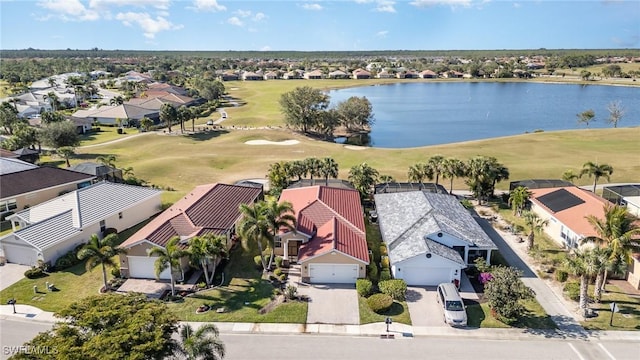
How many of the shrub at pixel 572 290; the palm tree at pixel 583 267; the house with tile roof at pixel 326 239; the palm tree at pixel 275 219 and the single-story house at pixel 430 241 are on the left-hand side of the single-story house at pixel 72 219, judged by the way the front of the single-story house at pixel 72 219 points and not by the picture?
5

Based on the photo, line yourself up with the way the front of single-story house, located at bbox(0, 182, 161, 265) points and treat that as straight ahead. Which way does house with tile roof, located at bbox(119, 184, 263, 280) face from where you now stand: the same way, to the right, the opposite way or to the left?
the same way

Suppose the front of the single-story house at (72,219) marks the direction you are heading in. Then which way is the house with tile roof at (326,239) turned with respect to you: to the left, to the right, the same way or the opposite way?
the same way

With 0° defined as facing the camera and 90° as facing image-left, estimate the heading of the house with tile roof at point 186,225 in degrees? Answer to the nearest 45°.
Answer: approximately 45°

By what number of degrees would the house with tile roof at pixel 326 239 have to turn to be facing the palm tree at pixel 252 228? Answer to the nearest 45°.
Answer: approximately 45° to its right

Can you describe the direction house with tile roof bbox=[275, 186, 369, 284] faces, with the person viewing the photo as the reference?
facing the viewer

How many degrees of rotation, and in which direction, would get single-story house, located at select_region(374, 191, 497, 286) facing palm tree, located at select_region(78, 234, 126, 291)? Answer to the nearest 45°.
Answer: approximately 45° to its right

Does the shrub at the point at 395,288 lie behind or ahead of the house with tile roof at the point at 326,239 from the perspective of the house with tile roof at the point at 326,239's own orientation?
ahead

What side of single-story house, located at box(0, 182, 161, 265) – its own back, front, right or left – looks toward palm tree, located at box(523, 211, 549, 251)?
left

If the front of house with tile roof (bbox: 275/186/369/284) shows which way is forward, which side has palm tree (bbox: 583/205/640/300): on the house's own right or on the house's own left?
on the house's own left

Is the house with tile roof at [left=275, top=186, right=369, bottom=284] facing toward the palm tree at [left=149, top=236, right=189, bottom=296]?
no

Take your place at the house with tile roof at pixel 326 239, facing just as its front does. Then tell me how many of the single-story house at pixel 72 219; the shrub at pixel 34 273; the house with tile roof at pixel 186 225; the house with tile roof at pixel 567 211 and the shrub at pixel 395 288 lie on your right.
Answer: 3

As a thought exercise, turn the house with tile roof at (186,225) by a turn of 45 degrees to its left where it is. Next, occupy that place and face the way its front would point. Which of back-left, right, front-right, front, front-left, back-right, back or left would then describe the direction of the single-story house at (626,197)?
left

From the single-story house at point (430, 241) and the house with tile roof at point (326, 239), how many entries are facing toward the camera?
2

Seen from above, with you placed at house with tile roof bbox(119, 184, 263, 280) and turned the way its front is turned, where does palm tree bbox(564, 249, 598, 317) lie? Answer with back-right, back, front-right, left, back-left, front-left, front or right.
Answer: left

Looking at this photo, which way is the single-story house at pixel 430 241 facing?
toward the camera

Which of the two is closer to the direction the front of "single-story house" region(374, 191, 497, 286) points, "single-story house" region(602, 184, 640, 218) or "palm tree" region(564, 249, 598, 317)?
the palm tree

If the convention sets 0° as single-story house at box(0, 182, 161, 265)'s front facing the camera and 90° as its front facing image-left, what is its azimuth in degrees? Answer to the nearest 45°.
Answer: approximately 45°
